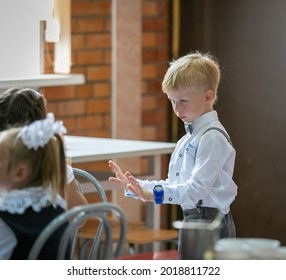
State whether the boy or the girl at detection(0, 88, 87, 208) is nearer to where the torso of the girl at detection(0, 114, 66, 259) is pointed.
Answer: the girl

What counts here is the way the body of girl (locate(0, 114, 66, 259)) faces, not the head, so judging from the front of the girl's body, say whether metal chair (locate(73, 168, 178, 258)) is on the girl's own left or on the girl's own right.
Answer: on the girl's own right

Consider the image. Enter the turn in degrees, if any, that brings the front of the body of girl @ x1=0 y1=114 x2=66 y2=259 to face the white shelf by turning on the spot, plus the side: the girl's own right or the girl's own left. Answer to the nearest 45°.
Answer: approximately 45° to the girl's own right

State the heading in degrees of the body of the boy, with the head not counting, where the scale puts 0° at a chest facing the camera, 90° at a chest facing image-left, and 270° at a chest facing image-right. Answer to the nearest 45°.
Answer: approximately 45°

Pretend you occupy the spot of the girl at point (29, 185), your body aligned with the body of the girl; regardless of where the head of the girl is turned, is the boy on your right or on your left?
on your right

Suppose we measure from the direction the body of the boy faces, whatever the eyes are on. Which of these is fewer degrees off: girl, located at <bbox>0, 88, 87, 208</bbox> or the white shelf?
the girl
